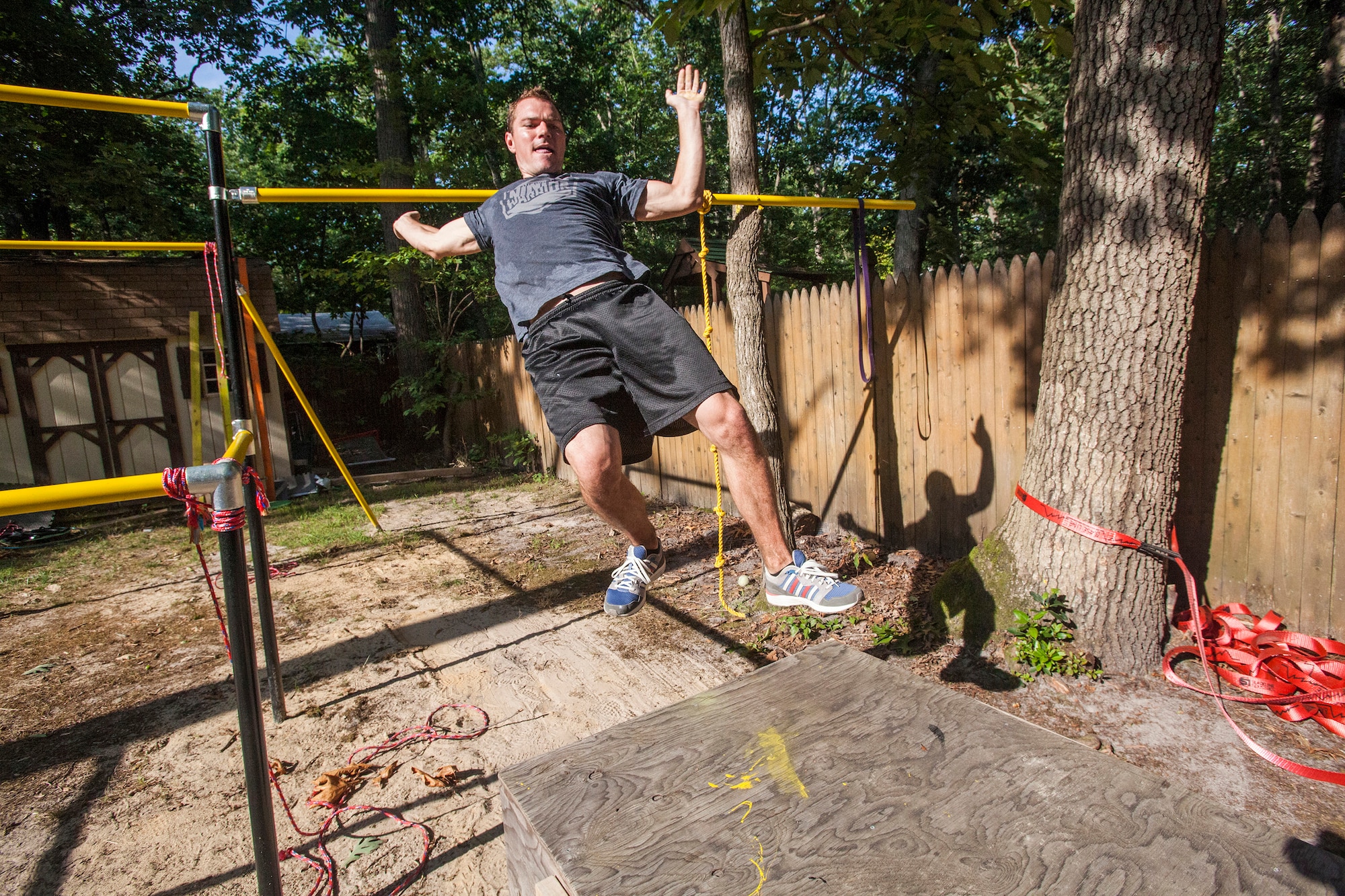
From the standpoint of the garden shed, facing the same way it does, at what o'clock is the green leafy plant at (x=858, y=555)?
The green leafy plant is roughly at 11 o'clock from the garden shed.

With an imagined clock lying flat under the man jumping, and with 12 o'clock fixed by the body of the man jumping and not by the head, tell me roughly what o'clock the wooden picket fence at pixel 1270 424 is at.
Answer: The wooden picket fence is roughly at 9 o'clock from the man jumping.

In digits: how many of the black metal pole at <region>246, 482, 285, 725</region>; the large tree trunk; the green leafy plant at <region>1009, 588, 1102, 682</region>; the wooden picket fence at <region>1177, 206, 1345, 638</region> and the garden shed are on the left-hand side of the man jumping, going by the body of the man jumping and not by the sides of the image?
3

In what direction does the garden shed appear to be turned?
toward the camera

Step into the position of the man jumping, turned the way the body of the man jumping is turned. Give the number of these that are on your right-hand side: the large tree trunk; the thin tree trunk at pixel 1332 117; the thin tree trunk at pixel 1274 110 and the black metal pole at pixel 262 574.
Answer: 1

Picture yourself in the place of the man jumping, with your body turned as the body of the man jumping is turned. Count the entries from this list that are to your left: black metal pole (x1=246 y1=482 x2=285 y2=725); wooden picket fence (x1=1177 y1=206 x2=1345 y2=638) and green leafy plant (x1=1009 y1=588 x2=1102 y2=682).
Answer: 2

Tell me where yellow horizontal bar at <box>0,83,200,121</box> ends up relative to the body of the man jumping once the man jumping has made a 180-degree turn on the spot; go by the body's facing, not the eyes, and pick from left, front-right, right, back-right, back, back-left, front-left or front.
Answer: left

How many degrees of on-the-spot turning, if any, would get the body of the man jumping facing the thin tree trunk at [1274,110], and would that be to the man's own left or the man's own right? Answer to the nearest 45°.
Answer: approximately 135° to the man's own left

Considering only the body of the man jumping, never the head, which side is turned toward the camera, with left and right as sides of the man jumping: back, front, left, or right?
front

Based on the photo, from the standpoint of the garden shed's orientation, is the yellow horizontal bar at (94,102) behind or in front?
in front

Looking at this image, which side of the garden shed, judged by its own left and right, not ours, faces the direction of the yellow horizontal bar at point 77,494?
front

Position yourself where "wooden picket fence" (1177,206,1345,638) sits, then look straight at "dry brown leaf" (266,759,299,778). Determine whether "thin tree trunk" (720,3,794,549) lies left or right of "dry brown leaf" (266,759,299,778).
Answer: right

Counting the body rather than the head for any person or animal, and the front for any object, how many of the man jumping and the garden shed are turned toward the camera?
2

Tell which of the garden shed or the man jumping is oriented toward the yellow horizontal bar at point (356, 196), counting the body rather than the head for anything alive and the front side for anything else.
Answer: the garden shed

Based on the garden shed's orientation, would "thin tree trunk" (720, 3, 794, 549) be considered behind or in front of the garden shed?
in front
